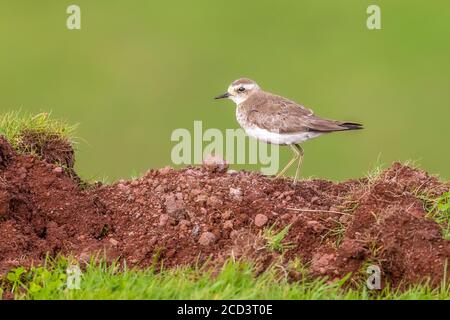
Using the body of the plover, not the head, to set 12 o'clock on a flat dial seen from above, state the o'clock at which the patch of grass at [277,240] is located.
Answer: The patch of grass is roughly at 9 o'clock from the plover.

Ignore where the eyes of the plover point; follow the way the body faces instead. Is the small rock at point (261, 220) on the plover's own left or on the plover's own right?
on the plover's own left

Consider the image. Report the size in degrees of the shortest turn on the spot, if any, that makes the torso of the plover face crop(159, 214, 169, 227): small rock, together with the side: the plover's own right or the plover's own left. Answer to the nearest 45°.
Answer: approximately 45° to the plover's own left

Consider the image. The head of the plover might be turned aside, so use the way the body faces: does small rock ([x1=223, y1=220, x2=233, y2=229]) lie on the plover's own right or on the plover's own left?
on the plover's own left

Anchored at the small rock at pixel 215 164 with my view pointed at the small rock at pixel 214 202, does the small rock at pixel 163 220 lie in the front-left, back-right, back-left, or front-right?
front-right

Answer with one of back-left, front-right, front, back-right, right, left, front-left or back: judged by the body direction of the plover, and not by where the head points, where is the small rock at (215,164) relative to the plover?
front-left

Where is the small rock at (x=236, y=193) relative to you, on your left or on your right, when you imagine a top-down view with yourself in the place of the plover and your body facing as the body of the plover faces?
on your left

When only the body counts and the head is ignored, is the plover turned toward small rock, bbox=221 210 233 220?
no

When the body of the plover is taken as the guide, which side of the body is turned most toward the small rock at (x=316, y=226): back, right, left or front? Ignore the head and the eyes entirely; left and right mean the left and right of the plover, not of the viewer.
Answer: left

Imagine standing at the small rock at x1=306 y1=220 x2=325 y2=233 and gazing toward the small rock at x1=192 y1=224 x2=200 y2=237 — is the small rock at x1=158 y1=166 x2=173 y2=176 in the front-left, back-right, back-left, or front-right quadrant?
front-right

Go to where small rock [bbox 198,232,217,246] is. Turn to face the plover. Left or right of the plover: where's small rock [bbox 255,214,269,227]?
right

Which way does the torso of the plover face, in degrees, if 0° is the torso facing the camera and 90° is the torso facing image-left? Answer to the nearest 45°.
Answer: approximately 90°

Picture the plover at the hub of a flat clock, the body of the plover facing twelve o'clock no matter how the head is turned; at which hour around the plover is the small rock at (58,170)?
The small rock is roughly at 11 o'clock from the plover.

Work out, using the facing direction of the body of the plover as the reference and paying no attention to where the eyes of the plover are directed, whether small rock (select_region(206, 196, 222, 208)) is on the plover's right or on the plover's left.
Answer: on the plover's left

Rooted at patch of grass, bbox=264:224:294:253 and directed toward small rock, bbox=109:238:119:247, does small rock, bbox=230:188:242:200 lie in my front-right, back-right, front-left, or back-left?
front-right
